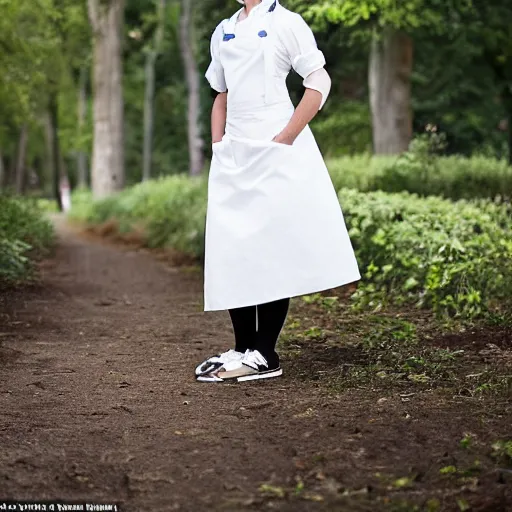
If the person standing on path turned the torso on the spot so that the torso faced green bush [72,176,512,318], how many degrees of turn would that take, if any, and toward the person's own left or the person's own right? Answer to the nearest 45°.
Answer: approximately 180°

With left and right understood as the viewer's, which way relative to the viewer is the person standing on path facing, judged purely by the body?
facing the viewer and to the left of the viewer
